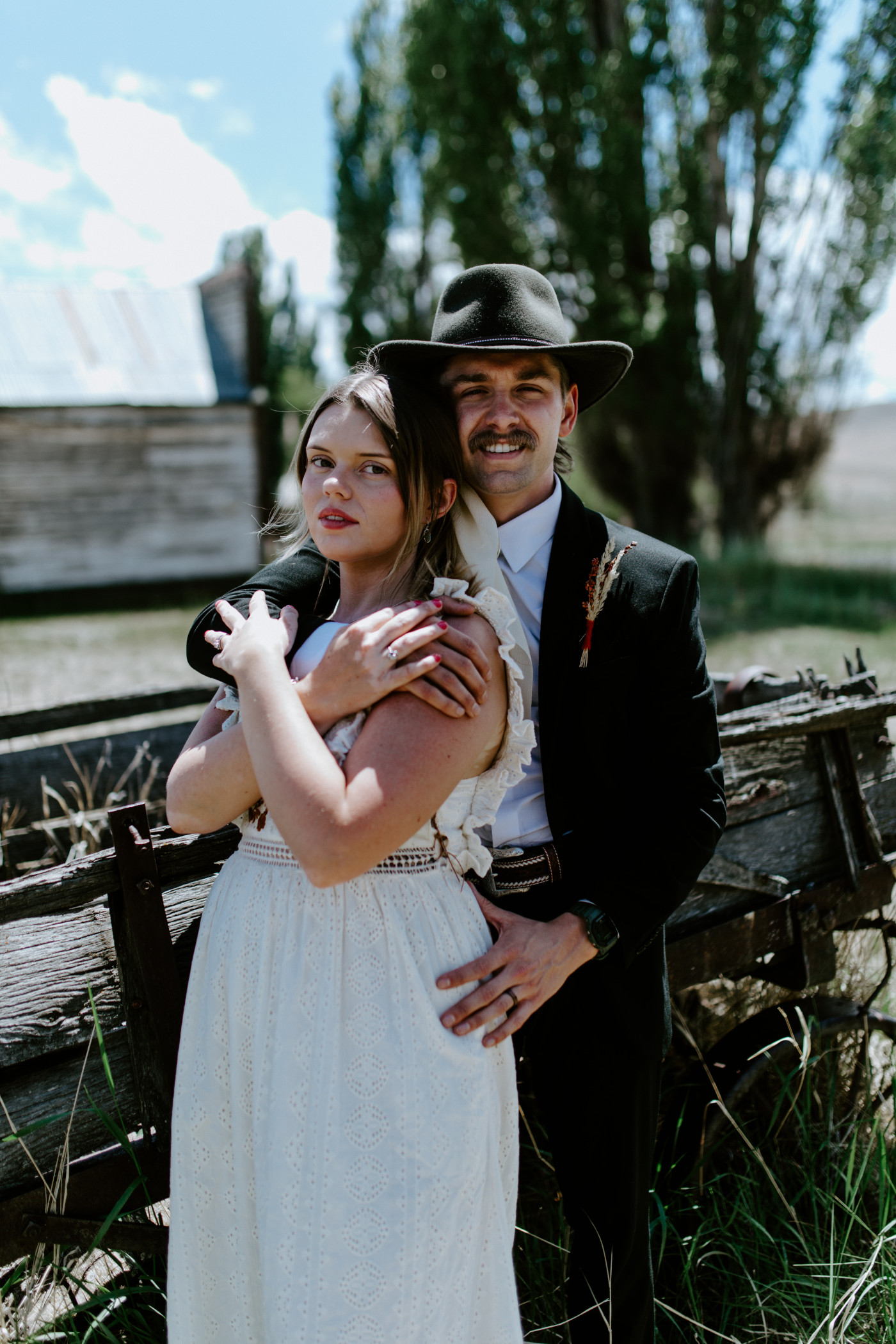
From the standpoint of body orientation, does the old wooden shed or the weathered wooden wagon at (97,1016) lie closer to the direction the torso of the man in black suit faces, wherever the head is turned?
the weathered wooden wagon

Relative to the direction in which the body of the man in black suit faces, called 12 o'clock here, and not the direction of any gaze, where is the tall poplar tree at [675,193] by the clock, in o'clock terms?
The tall poplar tree is roughly at 5 o'clock from the man in black suit.

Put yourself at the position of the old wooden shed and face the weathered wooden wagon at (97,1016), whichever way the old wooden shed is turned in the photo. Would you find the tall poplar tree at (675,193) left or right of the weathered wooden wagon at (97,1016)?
left

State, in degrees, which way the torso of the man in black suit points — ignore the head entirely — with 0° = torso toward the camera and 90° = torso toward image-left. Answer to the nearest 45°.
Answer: approximately 45°

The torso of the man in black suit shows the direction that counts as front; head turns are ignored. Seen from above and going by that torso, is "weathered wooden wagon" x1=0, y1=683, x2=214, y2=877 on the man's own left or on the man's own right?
on the man's own right

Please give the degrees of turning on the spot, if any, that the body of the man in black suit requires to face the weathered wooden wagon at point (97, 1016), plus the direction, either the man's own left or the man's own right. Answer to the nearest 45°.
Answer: approximately 45° to the man's own right
